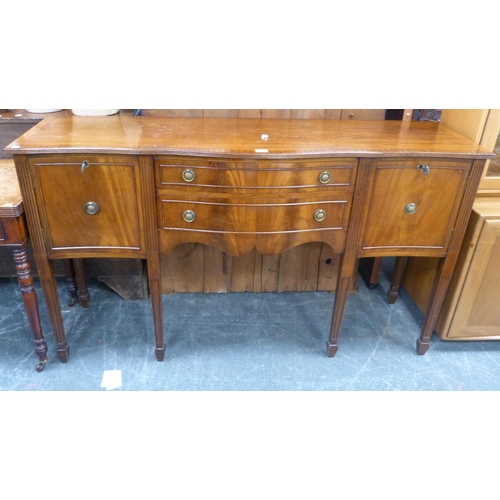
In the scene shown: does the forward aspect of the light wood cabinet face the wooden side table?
no

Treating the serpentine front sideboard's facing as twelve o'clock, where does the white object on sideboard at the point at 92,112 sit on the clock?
The white object on sideboard is roughly at 4 o'clock from the serpentine front sideboard.

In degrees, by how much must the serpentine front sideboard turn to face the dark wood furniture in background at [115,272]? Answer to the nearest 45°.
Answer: approximately 135° to its right

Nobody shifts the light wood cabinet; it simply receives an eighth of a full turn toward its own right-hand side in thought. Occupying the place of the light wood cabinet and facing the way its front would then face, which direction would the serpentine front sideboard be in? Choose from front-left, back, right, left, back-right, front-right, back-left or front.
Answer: front

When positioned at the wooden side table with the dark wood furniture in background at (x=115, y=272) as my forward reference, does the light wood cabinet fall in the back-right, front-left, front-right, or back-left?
front-right

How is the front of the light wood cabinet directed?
toward the camera

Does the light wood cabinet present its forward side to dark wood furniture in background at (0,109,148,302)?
no

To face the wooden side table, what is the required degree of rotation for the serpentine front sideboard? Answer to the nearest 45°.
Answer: approximately 90° to its right

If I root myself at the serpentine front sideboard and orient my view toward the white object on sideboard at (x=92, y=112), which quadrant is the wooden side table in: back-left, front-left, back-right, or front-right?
front-left

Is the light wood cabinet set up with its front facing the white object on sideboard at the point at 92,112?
no

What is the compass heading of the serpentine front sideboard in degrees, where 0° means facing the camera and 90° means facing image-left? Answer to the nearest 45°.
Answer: approximately 0°
